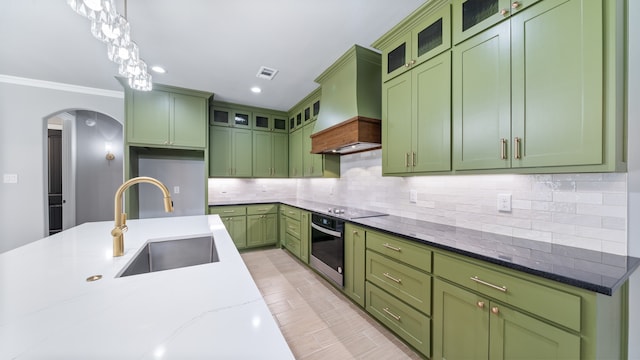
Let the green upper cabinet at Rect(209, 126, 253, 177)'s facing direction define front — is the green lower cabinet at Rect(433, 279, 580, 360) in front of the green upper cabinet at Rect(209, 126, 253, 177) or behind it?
in front

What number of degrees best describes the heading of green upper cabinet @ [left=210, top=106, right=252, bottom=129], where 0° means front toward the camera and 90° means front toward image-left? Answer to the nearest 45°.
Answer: approximately 0°

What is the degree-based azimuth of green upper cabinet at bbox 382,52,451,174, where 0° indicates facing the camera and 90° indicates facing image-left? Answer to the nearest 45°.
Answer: approximately 45°

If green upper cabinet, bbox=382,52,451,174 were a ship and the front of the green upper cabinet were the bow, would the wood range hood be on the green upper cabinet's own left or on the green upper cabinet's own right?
on the green upper cabinet's own right

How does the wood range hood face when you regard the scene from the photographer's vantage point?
facing the viewer and to the left of the viewer

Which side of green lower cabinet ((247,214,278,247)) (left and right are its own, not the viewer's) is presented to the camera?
front

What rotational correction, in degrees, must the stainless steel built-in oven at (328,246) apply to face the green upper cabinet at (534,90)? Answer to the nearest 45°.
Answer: approximately 90° to its left

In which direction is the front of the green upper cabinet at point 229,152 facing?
toward the camera

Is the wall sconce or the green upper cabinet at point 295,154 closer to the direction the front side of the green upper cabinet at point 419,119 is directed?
the wall sconce

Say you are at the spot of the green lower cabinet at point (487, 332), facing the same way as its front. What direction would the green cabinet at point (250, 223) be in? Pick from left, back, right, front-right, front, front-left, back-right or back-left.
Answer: front-right

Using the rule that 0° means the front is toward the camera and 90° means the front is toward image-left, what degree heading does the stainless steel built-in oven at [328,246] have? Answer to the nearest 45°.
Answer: approximately 45°
